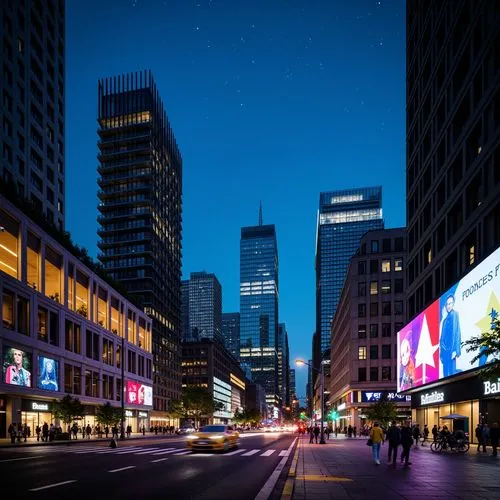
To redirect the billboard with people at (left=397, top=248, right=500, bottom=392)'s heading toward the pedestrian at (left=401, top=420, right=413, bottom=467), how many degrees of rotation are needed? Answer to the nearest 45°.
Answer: approximately 45° to its left

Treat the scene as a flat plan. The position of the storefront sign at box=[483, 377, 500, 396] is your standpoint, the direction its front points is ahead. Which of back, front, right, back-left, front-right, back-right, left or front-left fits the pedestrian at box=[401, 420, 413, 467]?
front-left

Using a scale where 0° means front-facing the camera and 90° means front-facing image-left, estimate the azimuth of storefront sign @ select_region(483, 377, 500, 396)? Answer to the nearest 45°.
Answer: approximately 45°

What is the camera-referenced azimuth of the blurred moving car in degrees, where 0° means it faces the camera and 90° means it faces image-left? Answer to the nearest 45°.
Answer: approximately 45°

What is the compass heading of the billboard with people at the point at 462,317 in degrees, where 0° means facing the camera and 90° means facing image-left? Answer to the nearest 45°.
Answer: approximately 45°

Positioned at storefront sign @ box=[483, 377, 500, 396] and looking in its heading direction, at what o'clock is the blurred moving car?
The blurred moving car is roughly at 12 o'clock from the storefront sign.
